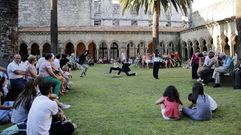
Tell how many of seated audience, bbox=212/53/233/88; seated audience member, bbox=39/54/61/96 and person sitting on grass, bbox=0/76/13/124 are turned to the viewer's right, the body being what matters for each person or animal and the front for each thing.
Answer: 2

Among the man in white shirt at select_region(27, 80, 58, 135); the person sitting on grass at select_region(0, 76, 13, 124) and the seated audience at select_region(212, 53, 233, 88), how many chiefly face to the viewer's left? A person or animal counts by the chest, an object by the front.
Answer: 1

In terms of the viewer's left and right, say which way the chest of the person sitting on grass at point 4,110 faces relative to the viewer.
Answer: facing to the right of the viewer

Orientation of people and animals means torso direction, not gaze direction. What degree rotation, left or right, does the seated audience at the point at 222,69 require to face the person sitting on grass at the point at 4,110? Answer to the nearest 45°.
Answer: approximately 45° to their left

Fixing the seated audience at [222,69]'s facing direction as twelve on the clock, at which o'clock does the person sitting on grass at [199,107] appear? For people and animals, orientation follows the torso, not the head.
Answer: The person sitting on grass is roughly at 9 o'clock from the seated audience.

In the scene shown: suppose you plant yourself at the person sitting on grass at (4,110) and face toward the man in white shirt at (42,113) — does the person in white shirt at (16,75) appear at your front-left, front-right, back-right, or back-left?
back-left

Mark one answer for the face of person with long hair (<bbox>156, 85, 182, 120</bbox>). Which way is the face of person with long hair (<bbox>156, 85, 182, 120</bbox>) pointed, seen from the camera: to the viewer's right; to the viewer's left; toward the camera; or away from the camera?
away from the camera

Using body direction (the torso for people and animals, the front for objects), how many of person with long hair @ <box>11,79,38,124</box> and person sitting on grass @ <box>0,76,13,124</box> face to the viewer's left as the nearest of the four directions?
0

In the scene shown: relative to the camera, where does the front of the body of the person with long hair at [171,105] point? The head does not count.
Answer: away from the camera

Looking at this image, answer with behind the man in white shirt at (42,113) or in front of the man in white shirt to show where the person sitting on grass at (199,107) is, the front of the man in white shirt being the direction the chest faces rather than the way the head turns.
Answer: in front

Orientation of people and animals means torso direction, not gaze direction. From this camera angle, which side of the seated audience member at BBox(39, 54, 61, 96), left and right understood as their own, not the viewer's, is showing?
right

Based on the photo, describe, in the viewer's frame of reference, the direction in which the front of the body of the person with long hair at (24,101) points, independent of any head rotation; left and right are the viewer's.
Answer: facing away from the viewer and to the right of the viewer

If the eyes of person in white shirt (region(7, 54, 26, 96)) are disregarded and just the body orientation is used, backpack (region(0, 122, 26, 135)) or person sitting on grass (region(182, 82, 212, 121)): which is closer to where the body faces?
the person sitting on grass

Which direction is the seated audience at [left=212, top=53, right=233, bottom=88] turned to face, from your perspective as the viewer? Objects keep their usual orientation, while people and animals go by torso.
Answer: facing to the left of the viewer
